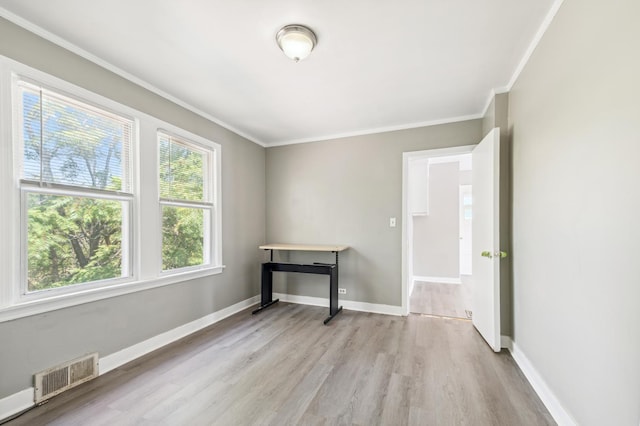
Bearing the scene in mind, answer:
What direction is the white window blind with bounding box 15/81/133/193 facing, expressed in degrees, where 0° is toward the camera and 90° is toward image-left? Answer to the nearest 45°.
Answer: approximately 315°

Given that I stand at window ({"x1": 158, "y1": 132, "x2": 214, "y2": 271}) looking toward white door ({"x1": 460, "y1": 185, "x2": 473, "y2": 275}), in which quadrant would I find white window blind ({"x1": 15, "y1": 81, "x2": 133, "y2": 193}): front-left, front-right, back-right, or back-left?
back-right

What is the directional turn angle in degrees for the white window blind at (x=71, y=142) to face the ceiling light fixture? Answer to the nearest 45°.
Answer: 0° — it already faces it

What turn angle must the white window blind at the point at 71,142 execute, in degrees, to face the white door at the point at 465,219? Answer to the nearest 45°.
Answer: approximately 45° to its left

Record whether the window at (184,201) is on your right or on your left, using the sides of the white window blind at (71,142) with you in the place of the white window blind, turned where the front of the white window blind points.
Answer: on your left
